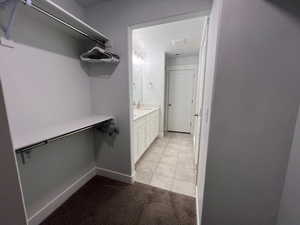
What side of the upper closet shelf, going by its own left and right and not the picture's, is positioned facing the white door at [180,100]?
left

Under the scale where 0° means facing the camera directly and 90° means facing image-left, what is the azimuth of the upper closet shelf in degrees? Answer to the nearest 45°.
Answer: approximately 315°
